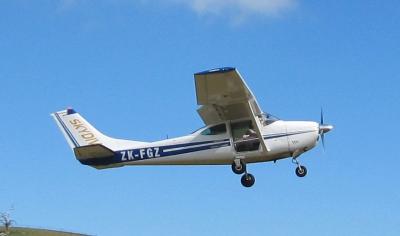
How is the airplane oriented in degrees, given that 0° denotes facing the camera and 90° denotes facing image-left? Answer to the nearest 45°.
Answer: approximately 270°
